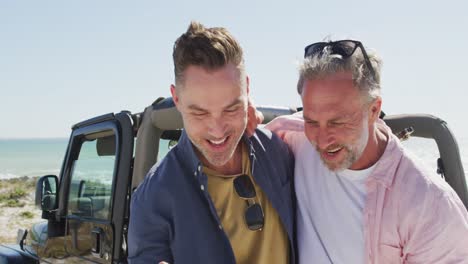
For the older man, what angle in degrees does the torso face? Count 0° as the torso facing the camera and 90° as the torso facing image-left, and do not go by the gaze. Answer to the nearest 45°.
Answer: approximately 45°

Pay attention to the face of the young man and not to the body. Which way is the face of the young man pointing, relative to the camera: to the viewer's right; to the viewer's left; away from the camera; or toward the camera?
toward the camera

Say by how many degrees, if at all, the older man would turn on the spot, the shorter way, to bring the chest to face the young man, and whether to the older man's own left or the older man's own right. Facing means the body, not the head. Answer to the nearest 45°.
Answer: approximately 45° to the older man's own right

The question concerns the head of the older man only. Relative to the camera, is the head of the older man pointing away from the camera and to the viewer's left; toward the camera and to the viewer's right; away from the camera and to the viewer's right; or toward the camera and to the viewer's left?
toward the camera and to the viewer's left
